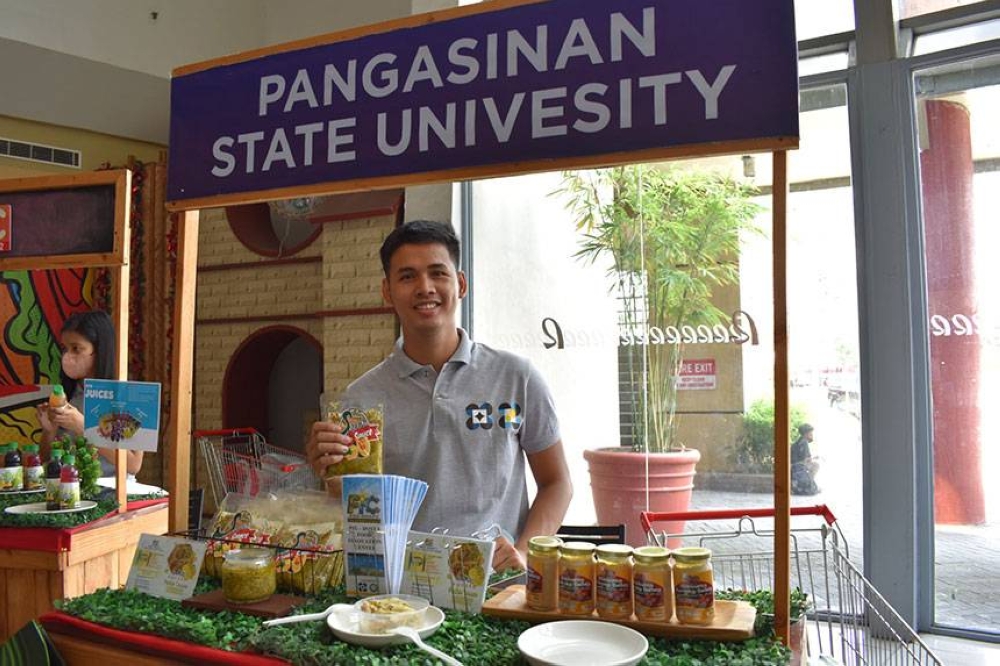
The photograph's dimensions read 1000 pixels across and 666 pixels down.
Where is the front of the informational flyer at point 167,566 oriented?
toward the camera

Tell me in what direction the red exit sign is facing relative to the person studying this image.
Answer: facing the viewer

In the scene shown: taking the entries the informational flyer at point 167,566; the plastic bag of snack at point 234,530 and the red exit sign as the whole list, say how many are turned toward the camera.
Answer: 3

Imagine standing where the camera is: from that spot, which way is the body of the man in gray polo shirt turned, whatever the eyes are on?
toward the camera

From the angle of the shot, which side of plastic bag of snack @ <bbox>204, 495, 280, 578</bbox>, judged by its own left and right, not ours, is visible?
front

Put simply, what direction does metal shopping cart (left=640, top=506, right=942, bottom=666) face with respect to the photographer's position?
facing the viewer and to the right of the viewer

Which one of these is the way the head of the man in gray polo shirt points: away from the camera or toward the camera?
toward the camera

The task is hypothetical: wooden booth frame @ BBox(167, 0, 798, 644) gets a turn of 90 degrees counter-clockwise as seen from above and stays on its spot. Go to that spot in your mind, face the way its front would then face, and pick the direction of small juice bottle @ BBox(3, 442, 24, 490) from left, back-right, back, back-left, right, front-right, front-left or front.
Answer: back

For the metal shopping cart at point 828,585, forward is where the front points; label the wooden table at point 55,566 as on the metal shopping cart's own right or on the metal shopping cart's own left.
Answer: on the metal shopping cart's own right

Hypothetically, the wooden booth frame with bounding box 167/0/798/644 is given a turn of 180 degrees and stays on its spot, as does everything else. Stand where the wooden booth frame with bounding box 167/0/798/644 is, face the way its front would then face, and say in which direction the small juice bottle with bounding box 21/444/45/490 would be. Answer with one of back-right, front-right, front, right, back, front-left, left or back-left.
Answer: left

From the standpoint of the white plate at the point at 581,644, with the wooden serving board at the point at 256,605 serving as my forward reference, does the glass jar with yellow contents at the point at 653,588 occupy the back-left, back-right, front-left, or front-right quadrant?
back-right

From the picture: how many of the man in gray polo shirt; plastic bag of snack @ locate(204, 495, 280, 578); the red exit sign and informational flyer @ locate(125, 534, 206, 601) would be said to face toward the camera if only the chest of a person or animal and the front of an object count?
4
